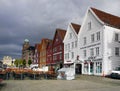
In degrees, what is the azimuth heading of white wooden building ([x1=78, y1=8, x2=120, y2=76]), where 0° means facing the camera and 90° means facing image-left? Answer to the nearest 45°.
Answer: approximately 45°
